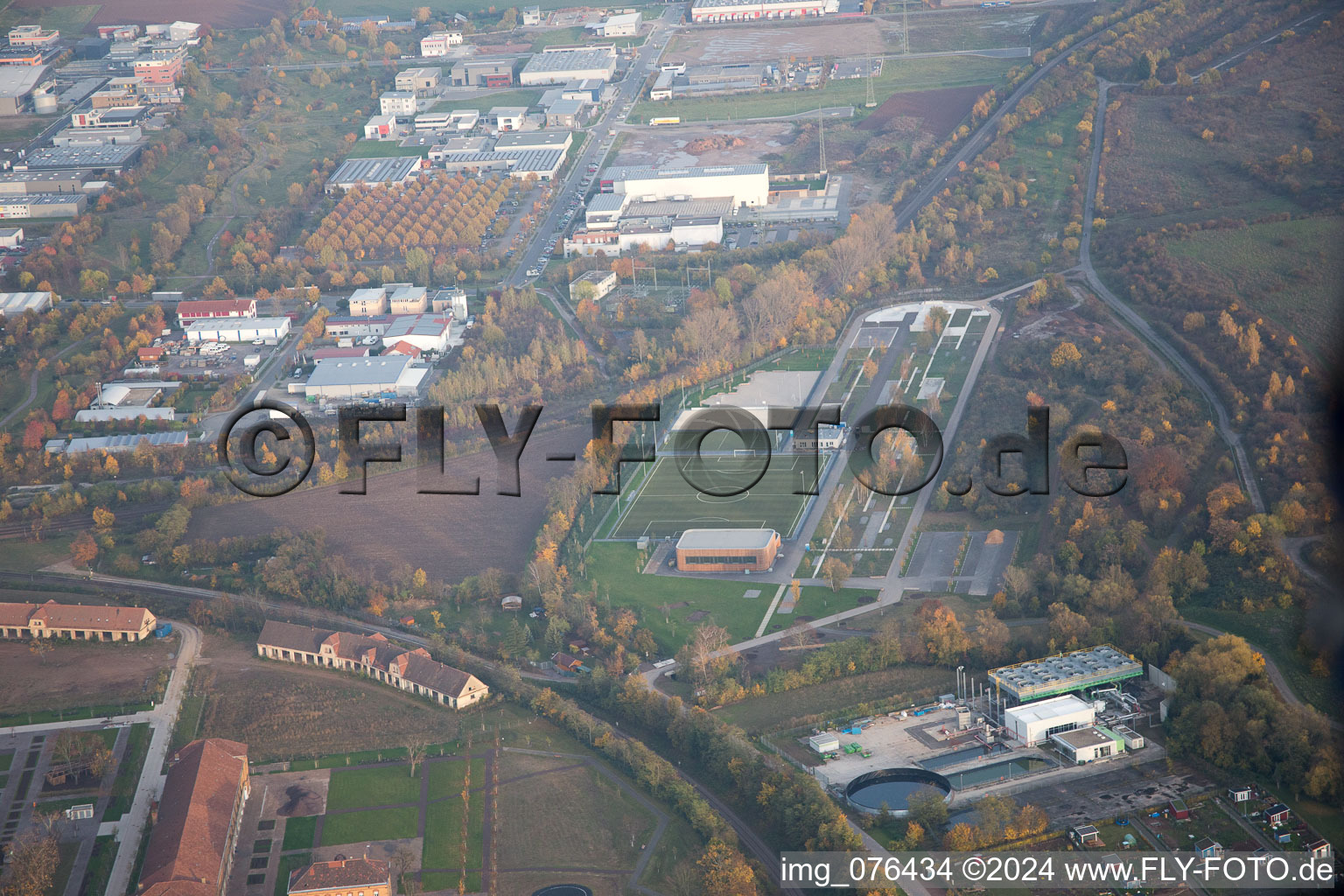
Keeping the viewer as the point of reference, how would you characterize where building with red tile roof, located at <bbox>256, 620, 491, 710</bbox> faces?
facing the viewer and to the left of the viewer

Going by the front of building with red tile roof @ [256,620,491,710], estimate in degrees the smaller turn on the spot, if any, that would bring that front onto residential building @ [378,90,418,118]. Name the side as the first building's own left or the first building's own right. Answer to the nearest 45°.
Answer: approximately 135° to the first building's own right

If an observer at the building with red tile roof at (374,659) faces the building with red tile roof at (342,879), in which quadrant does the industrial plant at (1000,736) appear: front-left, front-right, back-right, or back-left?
front-left

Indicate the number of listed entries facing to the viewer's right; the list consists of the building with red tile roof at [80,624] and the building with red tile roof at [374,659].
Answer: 0

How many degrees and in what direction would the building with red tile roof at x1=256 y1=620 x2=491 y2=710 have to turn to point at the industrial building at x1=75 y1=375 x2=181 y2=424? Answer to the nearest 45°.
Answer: approximately 135° to its right

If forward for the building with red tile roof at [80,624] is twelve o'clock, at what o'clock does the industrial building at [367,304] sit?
The industrial building is roughly at 7 o'clock from the building with red tile roof.

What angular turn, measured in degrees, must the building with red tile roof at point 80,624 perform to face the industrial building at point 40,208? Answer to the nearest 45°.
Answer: approximately 180°

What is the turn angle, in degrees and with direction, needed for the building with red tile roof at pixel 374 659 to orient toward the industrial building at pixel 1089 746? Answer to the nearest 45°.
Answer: approximately 90° to its left

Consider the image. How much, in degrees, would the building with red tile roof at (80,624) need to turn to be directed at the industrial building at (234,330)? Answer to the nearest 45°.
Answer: approximately 180°

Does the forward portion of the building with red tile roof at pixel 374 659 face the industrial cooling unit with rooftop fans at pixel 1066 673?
no

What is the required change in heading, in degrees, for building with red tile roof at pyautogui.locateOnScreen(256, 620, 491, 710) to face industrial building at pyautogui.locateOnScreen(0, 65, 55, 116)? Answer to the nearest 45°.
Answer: approximately 135° to its right

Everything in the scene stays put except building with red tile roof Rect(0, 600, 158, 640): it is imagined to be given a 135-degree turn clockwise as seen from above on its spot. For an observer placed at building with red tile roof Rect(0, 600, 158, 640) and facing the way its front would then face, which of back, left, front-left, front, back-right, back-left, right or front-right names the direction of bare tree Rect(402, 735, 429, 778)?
back

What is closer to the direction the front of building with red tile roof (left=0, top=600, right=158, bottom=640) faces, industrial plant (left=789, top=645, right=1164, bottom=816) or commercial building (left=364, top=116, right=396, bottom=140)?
the industrial plant

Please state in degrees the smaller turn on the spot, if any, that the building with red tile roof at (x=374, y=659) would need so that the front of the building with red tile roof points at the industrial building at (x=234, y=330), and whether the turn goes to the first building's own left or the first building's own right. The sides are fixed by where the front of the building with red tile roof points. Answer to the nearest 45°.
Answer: approximately 135° to the first building's own right

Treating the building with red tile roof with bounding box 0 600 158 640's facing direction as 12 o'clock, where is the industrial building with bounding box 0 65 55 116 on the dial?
The industrial building is roughly at 6 o'clock from the building with red tile roof.

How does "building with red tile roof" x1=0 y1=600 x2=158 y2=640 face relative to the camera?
toward the camera
